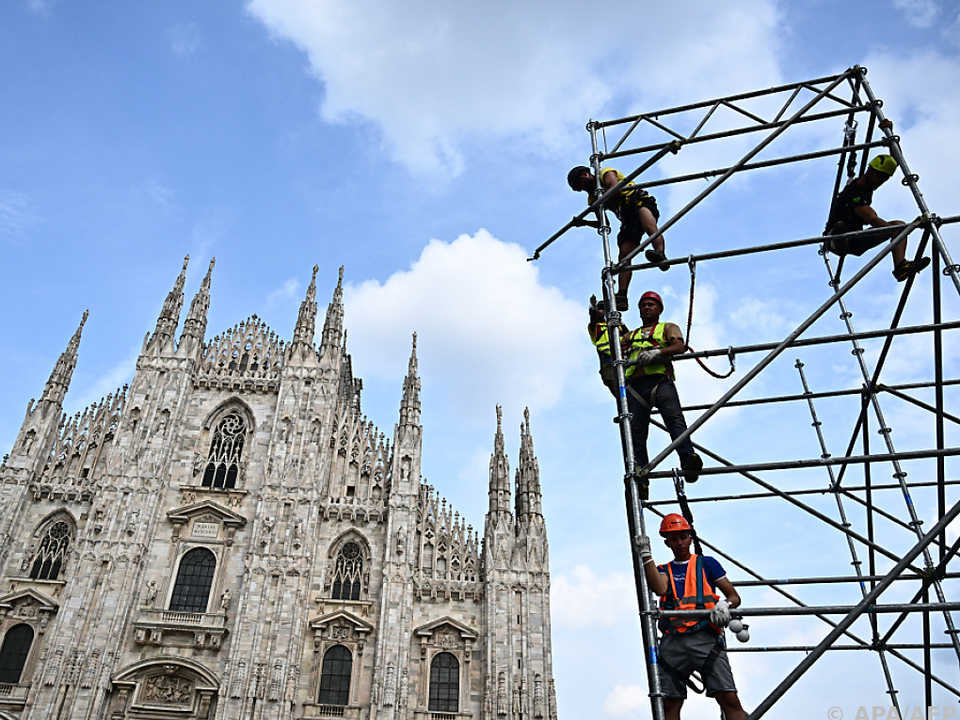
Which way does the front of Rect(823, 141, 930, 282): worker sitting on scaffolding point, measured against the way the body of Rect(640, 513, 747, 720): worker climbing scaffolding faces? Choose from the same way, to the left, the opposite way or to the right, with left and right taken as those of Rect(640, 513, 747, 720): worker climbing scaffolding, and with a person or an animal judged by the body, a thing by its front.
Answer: to the left

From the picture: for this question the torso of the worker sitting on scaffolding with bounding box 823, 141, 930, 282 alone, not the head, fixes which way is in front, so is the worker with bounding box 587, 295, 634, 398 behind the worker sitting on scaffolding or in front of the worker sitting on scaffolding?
behind

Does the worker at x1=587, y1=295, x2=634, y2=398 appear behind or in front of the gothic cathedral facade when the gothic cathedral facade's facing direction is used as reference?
in front

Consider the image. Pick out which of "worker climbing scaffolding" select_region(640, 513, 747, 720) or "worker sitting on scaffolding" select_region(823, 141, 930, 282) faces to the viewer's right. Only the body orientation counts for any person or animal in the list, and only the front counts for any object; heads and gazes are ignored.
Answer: "worker sitting on scaffolding" select_region(823, 141, 930, 282)

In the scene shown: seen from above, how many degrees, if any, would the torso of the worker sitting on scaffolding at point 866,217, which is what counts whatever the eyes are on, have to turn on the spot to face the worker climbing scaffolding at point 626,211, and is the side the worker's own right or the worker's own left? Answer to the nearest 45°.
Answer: approximately 180°

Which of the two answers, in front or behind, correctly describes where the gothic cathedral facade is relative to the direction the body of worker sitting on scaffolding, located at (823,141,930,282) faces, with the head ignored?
behind

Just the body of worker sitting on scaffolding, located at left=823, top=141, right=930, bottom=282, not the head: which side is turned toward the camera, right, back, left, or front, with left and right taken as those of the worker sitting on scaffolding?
right
